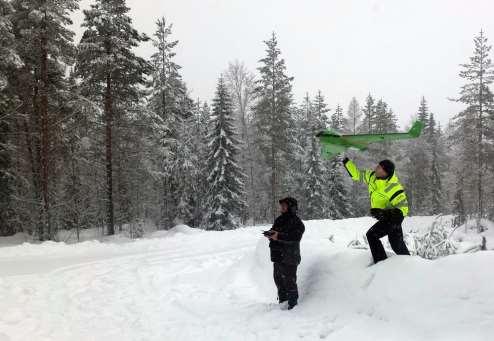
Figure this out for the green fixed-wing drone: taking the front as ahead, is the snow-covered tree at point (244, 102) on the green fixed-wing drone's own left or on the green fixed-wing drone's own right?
on the green fixed-wing drone's own right

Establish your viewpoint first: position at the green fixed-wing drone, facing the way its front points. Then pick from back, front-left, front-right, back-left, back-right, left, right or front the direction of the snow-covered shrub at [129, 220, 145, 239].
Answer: front-right

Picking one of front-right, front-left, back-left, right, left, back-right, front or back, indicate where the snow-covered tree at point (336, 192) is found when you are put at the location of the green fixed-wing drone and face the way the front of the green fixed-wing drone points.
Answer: right

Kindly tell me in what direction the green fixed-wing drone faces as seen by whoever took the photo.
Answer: facing to the left of the viewer

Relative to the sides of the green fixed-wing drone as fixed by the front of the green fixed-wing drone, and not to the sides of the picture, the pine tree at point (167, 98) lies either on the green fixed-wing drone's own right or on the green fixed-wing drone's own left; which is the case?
on the green fixed-wing drone's own right

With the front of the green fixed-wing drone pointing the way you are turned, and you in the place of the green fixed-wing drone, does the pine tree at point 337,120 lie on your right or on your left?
on your right

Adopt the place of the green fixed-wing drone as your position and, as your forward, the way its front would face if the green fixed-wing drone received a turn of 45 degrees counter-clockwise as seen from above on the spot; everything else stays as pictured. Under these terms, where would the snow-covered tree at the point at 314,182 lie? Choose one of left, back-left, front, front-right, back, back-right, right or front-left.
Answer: back-right

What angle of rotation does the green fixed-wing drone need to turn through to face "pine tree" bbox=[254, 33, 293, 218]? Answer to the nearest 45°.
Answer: approximately 90° to its right

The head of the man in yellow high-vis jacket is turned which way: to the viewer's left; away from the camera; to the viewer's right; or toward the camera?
to the viewer's left

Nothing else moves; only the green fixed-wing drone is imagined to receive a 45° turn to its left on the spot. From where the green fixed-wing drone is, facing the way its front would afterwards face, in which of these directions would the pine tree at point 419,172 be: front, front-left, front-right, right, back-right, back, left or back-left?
back-right
